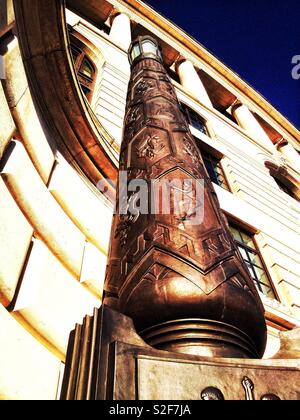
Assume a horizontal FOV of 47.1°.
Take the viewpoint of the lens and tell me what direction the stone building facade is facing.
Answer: facing the viewer and to the right of the viewer
